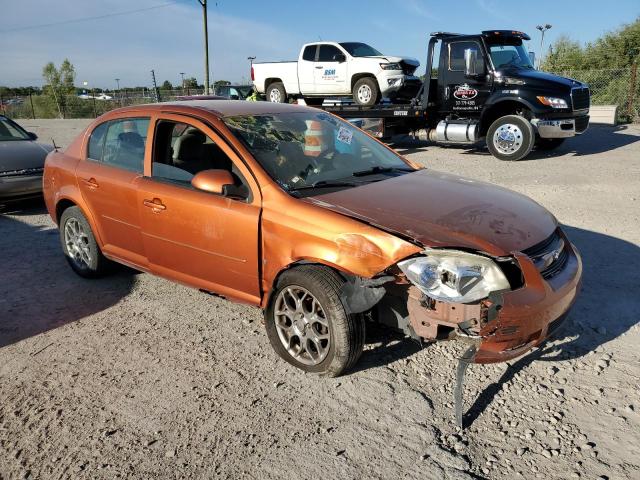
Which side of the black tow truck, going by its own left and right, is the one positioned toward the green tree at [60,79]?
back

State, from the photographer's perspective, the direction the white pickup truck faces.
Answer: facing the viewer and to the right of the viewer

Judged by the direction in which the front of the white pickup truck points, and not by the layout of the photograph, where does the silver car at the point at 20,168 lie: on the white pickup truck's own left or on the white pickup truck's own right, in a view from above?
on the white pickup truck's own right

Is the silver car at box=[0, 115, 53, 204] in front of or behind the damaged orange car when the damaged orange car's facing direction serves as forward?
behind

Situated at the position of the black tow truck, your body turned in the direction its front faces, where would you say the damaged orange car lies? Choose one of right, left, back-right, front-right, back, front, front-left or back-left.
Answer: front-right

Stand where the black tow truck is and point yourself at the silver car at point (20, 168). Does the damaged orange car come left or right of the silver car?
left
